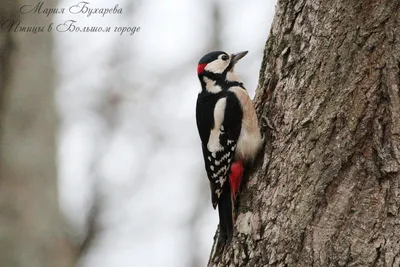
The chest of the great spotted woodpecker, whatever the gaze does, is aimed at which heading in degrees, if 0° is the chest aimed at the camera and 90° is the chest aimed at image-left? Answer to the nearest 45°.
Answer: approximately 270°

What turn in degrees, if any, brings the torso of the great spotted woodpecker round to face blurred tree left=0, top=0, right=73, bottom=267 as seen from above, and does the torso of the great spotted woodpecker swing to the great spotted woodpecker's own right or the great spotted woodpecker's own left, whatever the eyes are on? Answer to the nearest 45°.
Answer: approximately 90° to the great spotted woodpecker's own left
